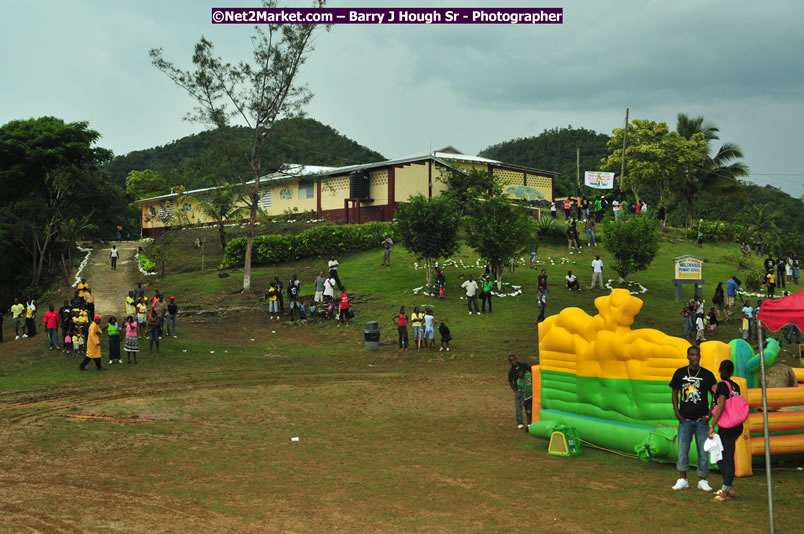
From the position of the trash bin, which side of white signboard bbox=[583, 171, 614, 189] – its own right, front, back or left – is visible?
front

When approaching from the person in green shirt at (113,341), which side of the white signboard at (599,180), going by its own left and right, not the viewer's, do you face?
front

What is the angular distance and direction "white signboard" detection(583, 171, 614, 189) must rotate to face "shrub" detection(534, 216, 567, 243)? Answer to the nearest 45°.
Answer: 0° — it already faces it

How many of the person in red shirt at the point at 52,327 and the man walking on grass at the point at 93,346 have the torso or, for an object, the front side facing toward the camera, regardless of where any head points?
1

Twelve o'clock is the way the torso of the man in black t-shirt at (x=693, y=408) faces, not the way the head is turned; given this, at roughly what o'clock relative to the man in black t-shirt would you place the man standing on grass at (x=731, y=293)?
The man standing on grass is roughly at 6 o'clock from the man in black t-shirt.

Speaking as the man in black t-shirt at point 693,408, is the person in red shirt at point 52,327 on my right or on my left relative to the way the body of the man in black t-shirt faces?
on my right

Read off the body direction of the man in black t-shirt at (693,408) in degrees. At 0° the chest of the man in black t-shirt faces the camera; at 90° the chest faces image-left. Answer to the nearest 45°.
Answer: approximately 0°

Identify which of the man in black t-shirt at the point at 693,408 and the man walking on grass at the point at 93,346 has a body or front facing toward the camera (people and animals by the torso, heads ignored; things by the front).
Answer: the man in black t-shirt

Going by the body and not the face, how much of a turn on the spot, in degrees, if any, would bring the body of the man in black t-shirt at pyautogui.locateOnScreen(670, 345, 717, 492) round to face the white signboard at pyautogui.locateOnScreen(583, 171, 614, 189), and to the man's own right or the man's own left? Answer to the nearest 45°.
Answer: approximately 180°

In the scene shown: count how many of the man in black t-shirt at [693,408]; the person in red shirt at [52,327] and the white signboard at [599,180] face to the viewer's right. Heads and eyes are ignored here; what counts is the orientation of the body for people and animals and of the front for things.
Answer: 0

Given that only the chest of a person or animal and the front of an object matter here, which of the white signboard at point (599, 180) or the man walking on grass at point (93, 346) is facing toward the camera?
the white signboard

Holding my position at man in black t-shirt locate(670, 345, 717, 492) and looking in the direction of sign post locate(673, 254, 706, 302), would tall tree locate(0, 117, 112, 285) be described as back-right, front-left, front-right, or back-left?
front-left

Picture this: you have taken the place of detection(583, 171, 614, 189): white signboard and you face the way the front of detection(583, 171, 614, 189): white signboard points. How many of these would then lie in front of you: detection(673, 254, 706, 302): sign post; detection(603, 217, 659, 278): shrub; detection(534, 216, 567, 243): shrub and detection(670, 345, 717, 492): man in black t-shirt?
4
